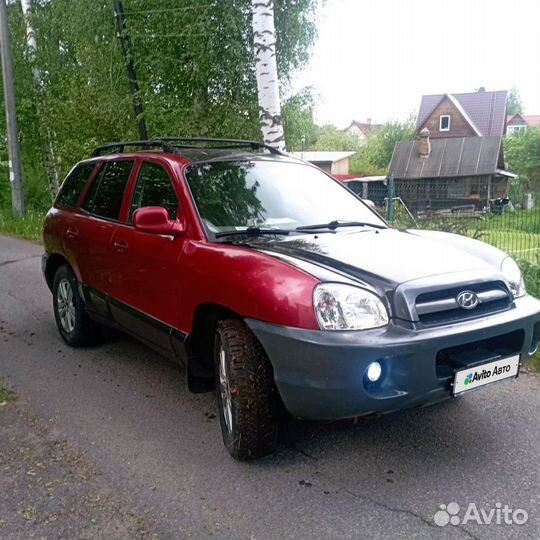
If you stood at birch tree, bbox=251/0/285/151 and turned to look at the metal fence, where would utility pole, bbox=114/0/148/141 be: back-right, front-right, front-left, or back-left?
back-left

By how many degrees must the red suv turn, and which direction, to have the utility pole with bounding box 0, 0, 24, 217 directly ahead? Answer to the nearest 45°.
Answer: approximately 180°

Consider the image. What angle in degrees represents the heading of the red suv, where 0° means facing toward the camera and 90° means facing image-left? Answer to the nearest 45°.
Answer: approximately 315°

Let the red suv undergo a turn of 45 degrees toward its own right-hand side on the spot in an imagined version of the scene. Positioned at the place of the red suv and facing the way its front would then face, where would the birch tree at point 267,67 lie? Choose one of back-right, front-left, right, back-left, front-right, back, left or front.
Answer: back

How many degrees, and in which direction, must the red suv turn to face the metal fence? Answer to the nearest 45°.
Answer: approximately 90° to its left

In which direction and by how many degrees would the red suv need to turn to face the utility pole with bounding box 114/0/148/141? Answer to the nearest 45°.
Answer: approximately 135° to its left
